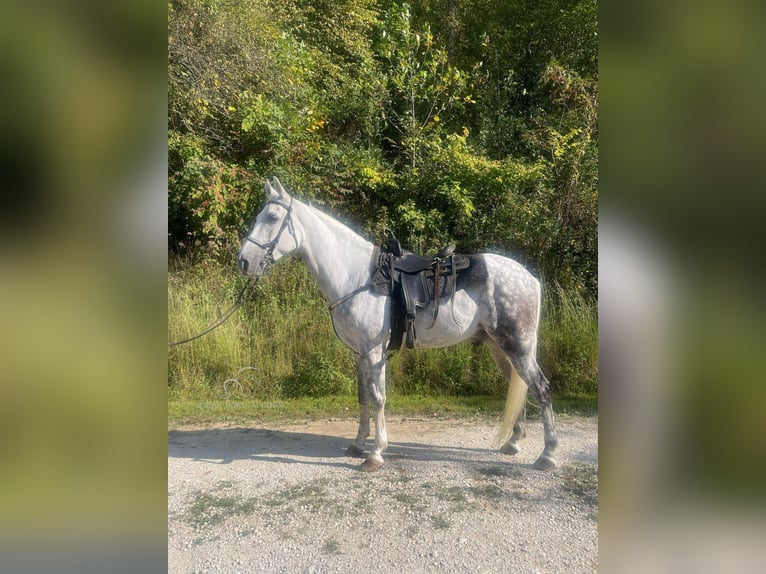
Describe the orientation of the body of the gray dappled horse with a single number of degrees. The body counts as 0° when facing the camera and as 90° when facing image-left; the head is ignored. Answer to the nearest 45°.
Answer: approximately 90°

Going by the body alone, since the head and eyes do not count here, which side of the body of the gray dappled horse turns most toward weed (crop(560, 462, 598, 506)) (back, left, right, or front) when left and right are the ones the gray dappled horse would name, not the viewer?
back
